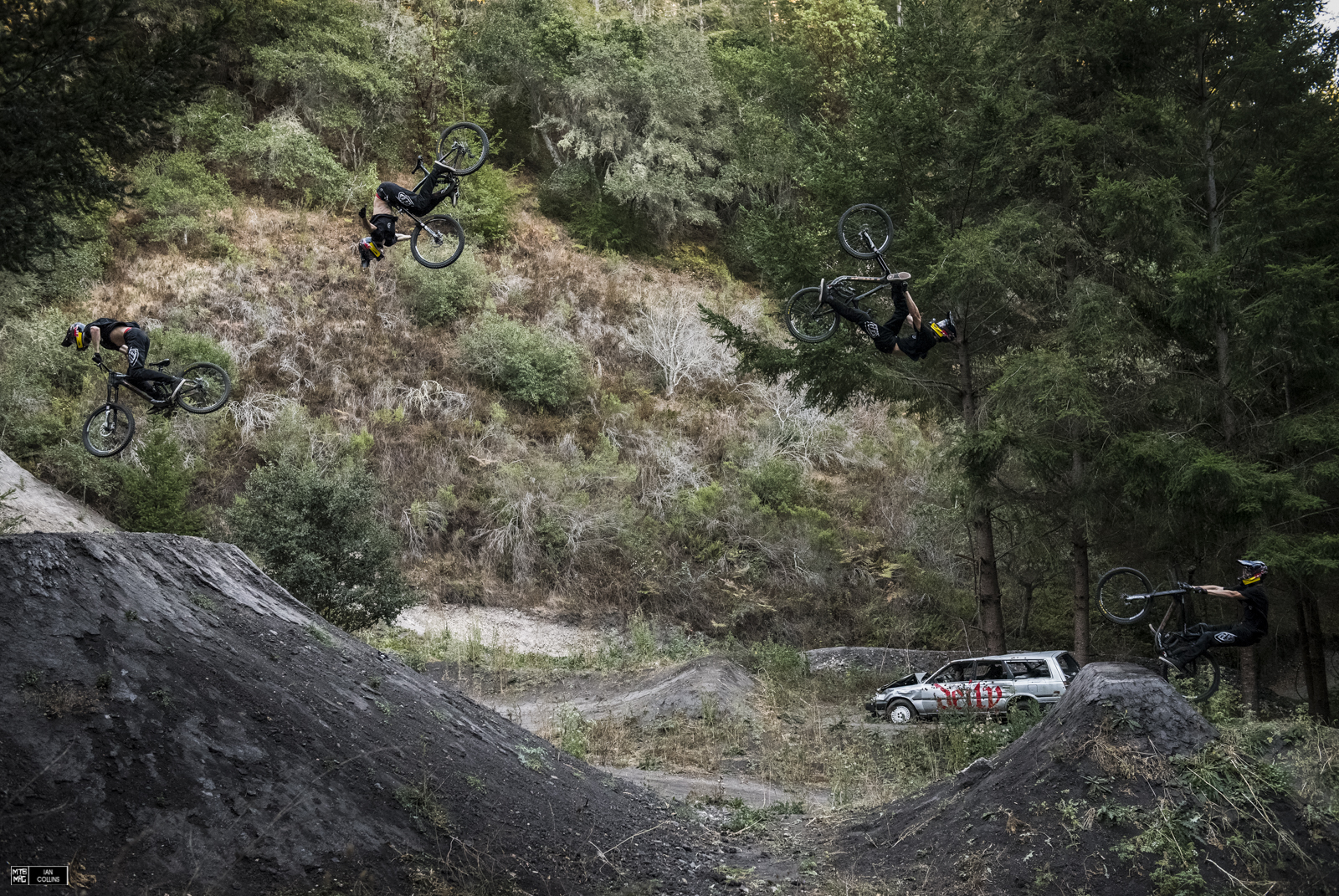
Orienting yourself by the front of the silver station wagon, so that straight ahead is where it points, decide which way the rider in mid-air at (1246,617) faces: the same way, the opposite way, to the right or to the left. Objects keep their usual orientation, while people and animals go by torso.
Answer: the same way

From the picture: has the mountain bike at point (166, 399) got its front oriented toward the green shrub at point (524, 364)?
no

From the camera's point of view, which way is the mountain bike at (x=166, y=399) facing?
to the viewer's left

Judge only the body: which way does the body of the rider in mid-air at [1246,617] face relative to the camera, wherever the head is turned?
to the viewer's left

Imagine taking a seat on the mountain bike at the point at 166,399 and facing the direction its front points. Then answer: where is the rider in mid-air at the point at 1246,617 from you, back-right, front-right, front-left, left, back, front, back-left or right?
back-left

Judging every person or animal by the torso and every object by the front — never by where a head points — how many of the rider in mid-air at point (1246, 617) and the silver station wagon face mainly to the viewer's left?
2

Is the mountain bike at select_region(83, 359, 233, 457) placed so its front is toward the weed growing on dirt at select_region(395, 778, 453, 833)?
no

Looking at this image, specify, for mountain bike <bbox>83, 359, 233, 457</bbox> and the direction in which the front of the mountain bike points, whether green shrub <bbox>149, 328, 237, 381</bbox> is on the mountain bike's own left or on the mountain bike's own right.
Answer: on the mountain bike's own right

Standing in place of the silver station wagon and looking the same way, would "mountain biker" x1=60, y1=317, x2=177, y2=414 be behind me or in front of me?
in front

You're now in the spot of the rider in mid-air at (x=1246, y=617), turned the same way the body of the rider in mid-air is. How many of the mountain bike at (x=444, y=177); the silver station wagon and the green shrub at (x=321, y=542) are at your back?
0

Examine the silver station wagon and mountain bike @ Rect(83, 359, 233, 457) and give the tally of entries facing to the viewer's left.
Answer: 2

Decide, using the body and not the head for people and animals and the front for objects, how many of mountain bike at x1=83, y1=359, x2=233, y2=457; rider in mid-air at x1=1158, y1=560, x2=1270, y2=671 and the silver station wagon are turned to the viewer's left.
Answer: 3

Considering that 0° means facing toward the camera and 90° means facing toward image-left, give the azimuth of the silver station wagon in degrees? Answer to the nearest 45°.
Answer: approximately 90°
